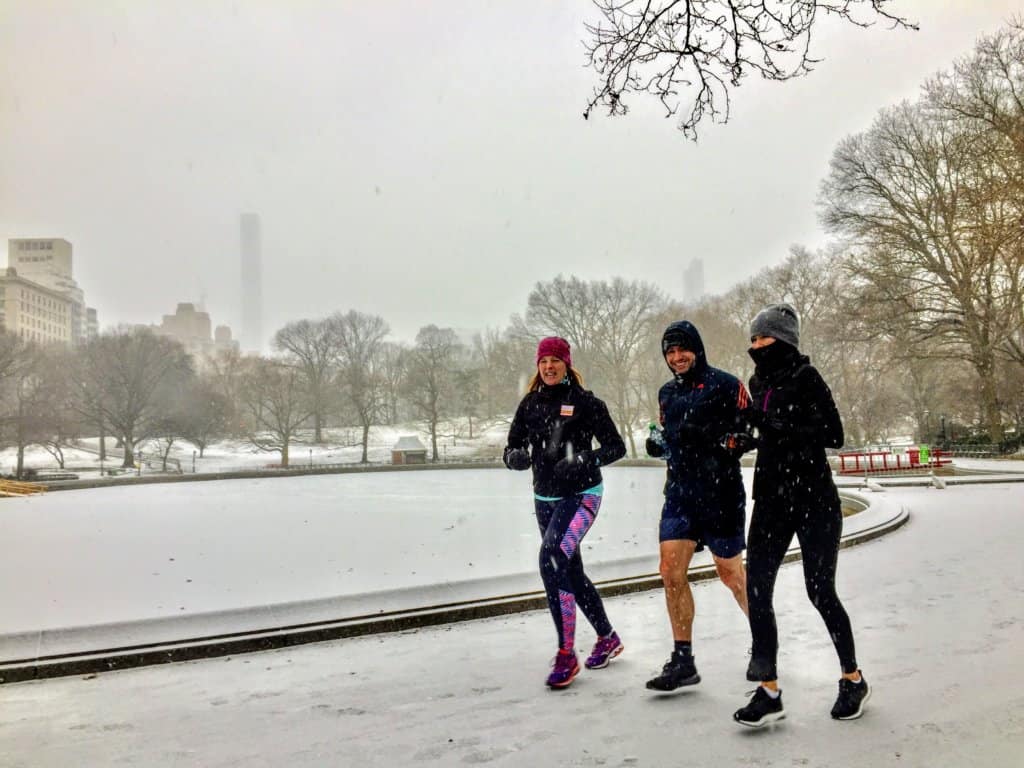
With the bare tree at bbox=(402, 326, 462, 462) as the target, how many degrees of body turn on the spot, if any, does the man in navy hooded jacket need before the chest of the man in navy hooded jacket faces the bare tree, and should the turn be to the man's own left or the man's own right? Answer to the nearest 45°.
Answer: approximately 135° to the man's own right

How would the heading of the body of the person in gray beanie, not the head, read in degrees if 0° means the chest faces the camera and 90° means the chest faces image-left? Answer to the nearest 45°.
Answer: approximately 45°

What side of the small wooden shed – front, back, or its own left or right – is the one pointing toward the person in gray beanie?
front

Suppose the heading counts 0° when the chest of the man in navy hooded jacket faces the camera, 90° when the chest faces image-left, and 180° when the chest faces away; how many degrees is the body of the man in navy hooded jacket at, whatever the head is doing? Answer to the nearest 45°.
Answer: approximately 45°

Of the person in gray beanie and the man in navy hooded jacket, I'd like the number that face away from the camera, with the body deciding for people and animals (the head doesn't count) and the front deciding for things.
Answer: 0

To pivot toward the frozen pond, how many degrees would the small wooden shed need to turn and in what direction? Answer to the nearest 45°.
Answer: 0° — it already faces it

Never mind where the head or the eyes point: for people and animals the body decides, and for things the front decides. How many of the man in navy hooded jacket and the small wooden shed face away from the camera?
0

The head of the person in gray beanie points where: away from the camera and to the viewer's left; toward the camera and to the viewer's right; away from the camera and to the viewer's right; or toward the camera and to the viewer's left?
toward the camera and to the viewer's left

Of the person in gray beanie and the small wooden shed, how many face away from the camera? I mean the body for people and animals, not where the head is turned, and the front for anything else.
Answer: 0

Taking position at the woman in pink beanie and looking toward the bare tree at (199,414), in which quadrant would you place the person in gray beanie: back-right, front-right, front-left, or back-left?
back-right

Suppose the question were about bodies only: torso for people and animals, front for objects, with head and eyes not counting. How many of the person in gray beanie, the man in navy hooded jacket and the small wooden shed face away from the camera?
0

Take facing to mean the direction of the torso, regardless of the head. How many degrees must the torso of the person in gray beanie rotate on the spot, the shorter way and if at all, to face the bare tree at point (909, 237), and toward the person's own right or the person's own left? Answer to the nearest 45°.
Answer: approximately 135° to the person's own right

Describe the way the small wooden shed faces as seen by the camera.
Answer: facing the viewer
